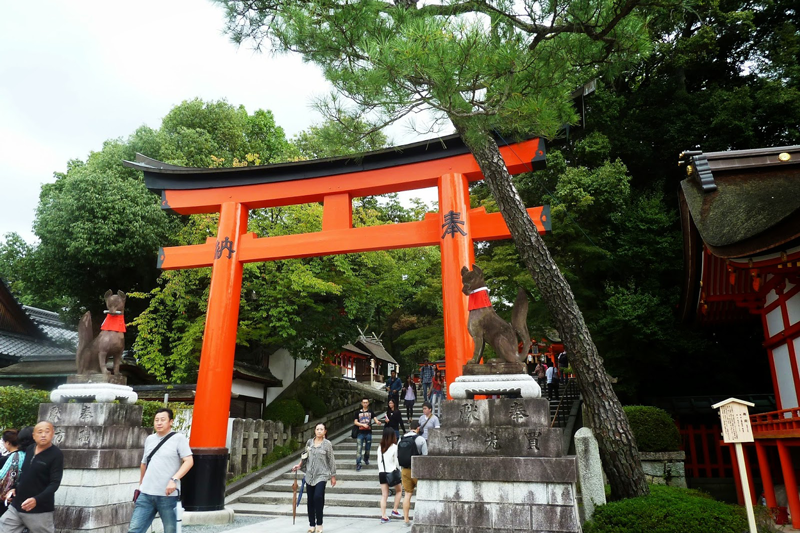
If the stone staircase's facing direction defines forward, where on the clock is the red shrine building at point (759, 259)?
The red shrine building is roughly at 10 o'clock from the stone staircase.

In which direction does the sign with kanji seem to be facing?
toward the camera

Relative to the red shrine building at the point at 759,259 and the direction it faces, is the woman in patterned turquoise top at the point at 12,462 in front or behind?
in front

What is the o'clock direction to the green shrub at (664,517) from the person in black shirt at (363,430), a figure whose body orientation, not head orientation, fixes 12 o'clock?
The green shrub is roughly at 11 o'clock from the person in black shirt.

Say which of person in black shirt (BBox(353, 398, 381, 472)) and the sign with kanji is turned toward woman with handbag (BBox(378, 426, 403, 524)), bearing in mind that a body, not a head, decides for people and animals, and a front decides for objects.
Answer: the person in black shirt

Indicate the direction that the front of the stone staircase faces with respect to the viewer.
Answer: facing the viewer

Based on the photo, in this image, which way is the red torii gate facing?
toward the camera

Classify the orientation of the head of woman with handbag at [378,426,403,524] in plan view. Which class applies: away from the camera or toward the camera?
away from the camera

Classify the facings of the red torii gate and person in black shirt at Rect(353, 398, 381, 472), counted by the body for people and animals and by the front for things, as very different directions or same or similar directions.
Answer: same or similar directions

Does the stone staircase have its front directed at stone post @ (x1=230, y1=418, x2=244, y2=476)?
no

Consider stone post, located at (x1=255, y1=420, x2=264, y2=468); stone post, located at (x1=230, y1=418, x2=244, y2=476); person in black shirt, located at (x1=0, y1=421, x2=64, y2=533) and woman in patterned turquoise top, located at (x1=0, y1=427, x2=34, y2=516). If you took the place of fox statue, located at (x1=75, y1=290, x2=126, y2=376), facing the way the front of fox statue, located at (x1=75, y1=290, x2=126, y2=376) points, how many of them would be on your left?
2

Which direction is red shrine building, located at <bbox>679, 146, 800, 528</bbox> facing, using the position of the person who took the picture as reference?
facing the viewer and to the left of the viewer
